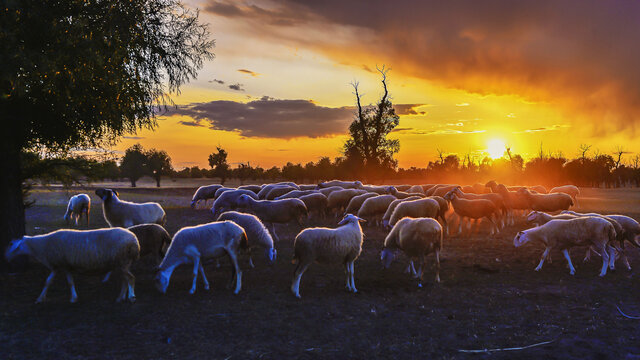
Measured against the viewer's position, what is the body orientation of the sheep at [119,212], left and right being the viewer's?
facing to the left of the viewer

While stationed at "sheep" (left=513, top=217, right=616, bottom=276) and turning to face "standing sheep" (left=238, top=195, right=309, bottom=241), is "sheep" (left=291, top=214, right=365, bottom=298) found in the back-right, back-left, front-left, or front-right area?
front-left

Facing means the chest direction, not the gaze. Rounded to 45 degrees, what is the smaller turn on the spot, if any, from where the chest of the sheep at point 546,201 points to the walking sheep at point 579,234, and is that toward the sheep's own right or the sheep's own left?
approximately 90° to the sheep's own left

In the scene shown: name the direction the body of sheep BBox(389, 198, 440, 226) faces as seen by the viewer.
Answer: to the viewer's left

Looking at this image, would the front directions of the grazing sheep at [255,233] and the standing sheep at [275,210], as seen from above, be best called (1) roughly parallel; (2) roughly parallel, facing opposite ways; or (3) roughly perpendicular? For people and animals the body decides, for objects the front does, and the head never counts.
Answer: roughly parallel, facing opposite ways

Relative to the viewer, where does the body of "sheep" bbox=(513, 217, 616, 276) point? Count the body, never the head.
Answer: to the viewer's left

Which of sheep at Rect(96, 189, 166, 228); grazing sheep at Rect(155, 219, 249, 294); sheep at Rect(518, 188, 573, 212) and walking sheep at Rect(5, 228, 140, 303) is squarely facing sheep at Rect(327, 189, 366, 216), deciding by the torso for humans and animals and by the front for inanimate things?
sheep at Rect(518, 188, 573, 212)

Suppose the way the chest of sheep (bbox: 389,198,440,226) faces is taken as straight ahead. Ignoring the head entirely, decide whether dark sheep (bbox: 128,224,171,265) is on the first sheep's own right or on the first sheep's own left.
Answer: on the first sheep's own left

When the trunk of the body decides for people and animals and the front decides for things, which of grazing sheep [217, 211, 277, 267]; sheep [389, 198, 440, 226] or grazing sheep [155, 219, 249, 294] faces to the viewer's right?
grazing sheep [217, 211, 277, 267]

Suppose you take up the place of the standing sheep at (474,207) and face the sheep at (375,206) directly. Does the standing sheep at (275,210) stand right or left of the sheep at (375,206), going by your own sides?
left

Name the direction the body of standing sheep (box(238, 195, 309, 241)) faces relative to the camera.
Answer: to the viewer's left

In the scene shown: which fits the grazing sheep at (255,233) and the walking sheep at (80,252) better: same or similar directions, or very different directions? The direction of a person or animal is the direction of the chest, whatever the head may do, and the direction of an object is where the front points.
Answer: very different directions

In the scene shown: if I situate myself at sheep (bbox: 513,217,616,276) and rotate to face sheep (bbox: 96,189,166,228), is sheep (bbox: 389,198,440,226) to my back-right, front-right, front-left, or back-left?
front-right

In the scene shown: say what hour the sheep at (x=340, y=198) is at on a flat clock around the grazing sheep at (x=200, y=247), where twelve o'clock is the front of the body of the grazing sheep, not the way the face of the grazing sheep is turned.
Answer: The sheep is roughly at 4 o'clock from the grazing sheep.

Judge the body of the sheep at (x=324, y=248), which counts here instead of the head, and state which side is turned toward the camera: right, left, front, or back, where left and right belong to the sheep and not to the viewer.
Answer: right

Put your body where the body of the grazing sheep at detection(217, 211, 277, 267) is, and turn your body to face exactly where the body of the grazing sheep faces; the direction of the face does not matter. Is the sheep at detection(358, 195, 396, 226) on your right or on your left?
on your left

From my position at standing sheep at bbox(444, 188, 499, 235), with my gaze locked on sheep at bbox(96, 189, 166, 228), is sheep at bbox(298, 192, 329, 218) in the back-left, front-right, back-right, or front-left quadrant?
front-right
